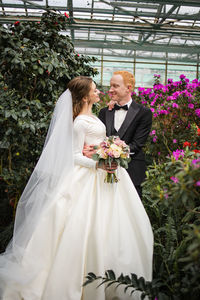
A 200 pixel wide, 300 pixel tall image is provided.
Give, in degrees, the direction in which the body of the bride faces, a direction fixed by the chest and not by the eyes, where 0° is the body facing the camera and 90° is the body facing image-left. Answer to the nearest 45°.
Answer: approximately 270°

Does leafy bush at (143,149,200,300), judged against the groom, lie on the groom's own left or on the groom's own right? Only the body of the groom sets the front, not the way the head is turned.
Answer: on the groom's own left

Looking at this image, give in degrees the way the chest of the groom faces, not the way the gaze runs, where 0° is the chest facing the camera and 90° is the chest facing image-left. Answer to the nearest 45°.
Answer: approximately 45°

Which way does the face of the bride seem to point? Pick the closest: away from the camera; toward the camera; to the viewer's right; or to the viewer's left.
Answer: to the viewer's right

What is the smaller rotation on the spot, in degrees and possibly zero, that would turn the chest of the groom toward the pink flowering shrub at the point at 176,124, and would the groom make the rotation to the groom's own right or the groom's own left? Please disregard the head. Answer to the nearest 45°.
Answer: approximately 180°
